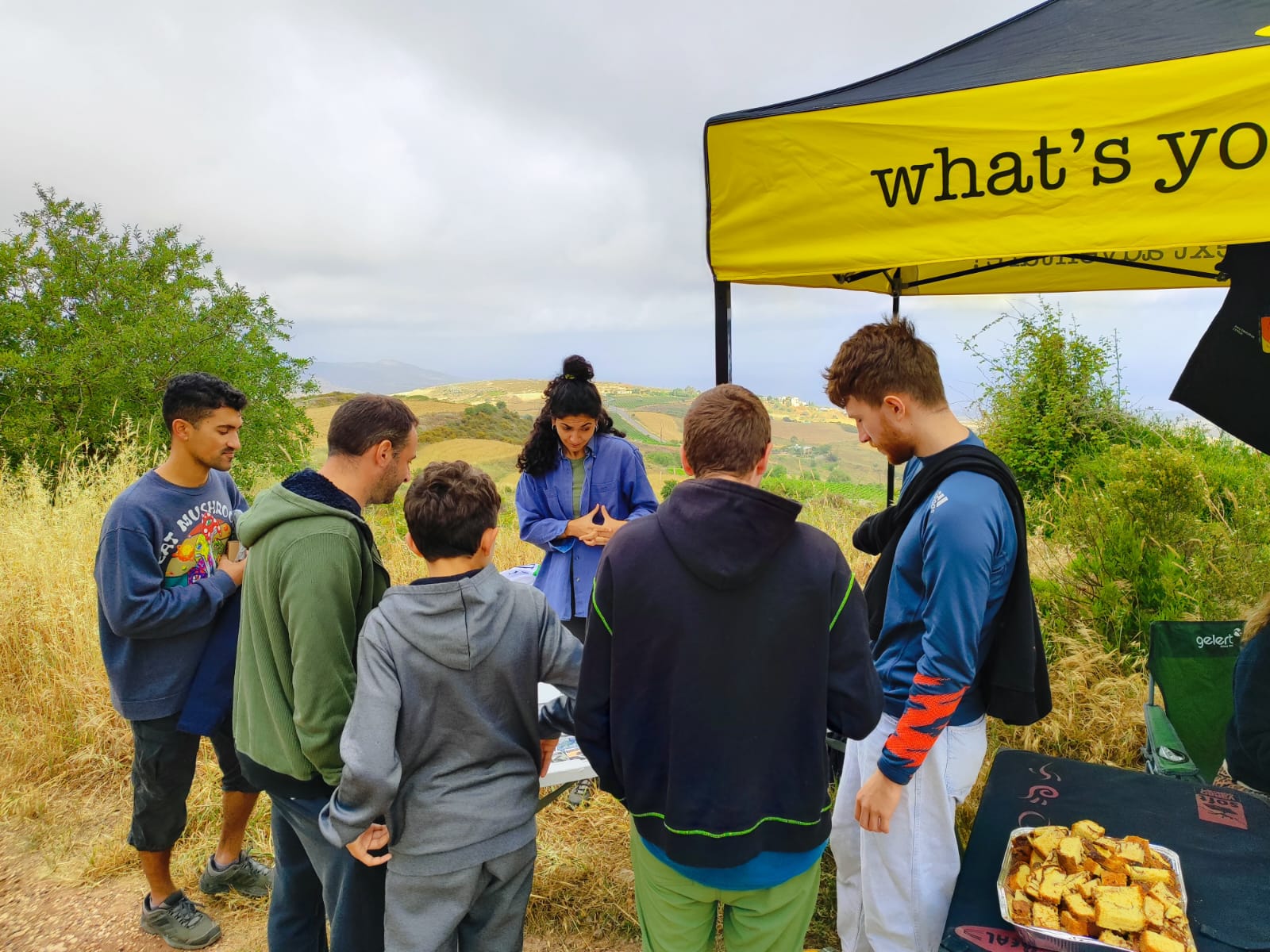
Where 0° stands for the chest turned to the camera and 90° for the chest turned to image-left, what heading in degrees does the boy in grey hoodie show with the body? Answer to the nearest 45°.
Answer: approximately 180°

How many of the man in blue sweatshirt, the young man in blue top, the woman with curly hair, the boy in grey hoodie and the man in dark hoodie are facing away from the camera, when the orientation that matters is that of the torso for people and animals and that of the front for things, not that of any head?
2

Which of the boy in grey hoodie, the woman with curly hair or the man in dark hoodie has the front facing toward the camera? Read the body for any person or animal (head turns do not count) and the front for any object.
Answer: the woman with curly hair

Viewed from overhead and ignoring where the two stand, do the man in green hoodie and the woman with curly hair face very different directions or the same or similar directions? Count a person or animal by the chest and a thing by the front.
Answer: very different directions

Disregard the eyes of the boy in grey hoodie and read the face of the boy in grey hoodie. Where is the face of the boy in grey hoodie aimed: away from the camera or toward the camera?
away from the camera

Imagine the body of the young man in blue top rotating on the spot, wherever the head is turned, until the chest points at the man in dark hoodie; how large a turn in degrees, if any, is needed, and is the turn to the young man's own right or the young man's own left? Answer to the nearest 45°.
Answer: approximately 45° to the young man's own left

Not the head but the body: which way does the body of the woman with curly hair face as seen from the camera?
toward the camera

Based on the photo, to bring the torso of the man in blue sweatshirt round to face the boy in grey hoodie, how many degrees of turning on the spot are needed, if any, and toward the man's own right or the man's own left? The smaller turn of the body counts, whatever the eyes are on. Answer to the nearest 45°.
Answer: approximately 45° to the man's own right

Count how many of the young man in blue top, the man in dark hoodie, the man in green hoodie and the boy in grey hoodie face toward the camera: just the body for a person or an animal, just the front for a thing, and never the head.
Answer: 0

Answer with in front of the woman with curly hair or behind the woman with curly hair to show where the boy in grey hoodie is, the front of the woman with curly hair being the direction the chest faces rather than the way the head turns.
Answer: in front

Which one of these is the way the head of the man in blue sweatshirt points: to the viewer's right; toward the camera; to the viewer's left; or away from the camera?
to the viewer's right

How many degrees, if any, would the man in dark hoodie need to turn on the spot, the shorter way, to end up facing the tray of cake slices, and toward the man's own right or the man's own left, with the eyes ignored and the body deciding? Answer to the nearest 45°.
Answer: approximately 90° to the man's own right

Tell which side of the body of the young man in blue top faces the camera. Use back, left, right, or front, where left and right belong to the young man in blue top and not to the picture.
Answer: left

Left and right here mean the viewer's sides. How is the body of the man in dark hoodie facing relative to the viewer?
facing away from the viewer

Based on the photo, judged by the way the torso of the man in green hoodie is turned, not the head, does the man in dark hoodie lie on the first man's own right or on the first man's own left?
on the first man's own right

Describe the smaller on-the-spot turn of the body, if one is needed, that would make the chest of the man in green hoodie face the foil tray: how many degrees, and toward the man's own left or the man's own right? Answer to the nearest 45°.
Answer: approximately 90° to the man's own right

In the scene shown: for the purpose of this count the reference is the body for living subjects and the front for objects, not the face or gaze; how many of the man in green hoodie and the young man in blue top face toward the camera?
0

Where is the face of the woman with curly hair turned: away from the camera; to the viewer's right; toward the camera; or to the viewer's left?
toward the camera
